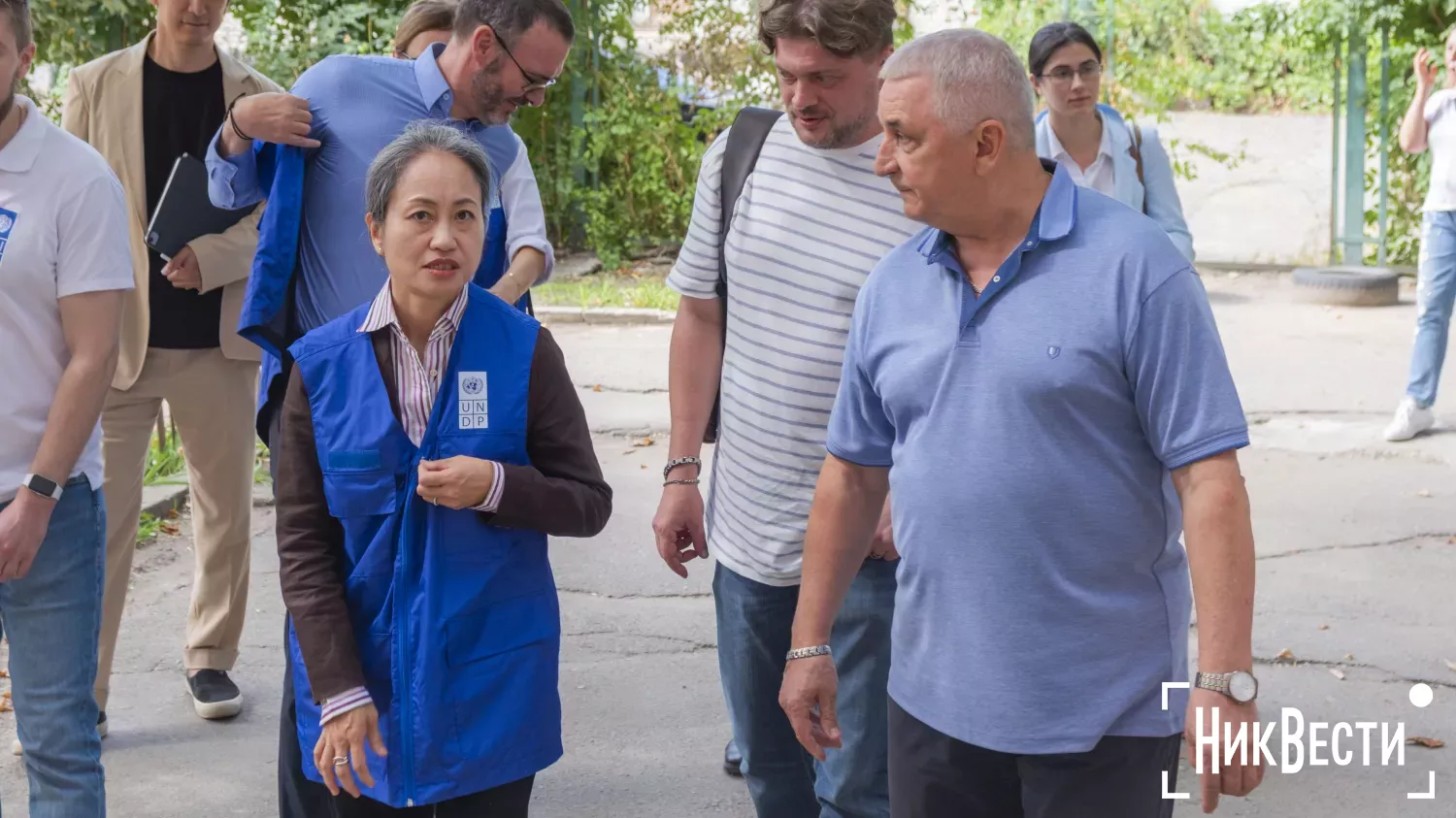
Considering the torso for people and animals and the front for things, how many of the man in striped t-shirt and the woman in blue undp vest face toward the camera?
2

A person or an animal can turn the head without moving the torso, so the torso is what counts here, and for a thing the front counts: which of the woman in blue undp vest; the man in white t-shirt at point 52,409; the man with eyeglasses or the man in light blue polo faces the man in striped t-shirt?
the man with eyeglasses

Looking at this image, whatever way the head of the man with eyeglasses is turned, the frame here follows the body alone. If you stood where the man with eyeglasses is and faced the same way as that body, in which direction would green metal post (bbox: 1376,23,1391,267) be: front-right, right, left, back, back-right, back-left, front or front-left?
left

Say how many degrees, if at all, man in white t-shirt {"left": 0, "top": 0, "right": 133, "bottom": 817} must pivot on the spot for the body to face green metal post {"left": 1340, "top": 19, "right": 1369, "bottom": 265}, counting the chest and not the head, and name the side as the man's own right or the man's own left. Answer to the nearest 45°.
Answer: approximately 180°

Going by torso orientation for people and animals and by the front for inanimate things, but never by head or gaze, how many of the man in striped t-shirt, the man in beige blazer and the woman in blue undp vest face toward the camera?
3

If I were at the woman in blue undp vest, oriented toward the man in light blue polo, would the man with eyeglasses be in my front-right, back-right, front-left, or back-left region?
back-left

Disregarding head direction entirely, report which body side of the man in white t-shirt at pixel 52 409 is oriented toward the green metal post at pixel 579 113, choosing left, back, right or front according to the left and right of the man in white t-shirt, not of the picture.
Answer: back

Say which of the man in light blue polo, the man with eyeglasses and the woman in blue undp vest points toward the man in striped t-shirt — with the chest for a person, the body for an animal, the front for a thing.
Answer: the man with eyeglasses

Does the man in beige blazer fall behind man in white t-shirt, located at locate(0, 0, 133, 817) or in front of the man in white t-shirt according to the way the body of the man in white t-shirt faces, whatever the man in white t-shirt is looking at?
behind

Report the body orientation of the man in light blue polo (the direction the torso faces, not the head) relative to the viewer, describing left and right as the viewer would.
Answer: facing the viewer and to the left of the viewer

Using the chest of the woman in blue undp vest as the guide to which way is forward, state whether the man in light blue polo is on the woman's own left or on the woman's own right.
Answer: on the woman's own left

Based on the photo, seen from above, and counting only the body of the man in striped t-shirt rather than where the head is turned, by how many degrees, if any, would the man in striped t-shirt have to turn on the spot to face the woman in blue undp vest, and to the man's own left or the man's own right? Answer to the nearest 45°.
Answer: approximately 45° to the man's own right

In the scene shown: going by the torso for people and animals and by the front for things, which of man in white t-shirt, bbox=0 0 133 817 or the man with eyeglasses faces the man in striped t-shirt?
the man with eyeglasses

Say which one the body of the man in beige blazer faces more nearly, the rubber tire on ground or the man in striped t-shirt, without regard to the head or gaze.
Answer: the man in striped t-shirt

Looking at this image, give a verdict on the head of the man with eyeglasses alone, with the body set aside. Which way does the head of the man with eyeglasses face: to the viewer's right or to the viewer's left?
to the viewer's right

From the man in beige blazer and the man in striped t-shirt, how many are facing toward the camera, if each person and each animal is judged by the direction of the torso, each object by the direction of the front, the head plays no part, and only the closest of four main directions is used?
2

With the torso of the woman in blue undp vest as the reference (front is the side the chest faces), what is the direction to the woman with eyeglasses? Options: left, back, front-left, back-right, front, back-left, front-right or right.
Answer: back-left
